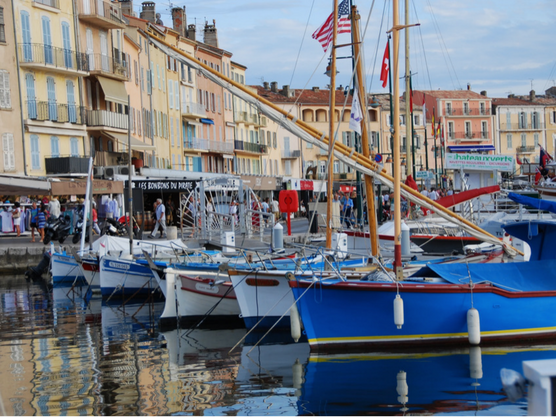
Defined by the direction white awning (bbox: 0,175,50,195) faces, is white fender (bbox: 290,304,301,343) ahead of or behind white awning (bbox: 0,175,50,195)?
ahead

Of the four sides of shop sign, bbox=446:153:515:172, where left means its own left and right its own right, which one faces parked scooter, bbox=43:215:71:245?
right

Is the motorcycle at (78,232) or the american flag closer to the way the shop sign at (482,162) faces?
the american flag

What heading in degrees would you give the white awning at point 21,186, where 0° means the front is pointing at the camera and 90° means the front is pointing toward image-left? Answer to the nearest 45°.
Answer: approximately 315°

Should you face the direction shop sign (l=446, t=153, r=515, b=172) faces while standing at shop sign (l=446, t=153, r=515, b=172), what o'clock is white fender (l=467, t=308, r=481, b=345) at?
The white fender is roughly at 12 o'clock from the shop sign.

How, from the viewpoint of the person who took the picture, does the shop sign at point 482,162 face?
facing the viewer

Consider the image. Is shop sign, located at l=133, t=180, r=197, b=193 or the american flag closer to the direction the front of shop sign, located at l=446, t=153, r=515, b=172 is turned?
the american flag

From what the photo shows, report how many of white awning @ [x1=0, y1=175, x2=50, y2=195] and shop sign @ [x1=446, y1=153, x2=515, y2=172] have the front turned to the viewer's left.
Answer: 0

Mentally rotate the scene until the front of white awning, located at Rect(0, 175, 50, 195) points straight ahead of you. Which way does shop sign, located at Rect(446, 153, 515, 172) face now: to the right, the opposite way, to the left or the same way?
to the right

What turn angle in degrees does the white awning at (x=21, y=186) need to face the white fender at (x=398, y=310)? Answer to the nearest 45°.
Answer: approximately 45° to its right

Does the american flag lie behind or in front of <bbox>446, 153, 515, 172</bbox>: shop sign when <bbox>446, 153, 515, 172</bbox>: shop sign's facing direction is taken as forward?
in front

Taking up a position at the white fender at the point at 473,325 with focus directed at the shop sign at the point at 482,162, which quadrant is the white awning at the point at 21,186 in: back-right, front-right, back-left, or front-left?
front-left

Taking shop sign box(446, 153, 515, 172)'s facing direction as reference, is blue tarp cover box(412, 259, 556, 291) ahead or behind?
ahead
